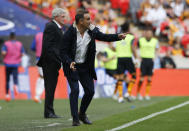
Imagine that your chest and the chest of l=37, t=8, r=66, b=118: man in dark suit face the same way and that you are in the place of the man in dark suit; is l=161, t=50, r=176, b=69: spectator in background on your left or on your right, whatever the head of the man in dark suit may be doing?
on your left

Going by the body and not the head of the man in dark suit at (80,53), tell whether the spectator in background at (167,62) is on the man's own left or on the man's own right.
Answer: on the man's own left

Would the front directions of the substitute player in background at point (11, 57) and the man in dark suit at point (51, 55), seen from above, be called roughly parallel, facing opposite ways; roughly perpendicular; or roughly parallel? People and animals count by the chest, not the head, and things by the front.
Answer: roughly perpendicular

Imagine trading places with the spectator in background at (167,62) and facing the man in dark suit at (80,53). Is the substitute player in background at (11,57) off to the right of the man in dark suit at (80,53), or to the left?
right
